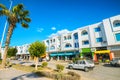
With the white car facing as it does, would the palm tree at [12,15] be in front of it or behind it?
in front

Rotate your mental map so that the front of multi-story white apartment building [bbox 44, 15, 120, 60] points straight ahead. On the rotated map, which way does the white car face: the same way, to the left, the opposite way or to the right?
to the right

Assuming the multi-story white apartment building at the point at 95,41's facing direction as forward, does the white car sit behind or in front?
in front

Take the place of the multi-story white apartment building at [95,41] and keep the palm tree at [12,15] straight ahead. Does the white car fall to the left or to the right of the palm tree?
left

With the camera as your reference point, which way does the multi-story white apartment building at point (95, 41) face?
facing the viewer and to the left of the viewer

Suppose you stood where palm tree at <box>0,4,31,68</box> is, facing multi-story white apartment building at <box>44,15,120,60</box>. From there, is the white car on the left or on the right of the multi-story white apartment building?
right

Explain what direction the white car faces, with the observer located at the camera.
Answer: facing away from the viewer and to the left of the viewer

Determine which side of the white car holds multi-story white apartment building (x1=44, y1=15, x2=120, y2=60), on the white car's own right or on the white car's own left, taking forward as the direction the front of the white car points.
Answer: on the white car's own right

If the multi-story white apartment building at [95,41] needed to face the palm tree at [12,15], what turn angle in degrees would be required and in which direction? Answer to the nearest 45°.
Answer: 0° — it already faces it

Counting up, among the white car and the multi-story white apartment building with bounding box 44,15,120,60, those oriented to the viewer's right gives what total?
0
